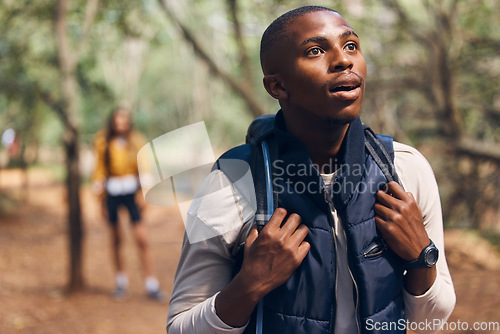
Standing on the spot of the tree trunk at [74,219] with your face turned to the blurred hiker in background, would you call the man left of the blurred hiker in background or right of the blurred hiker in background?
right

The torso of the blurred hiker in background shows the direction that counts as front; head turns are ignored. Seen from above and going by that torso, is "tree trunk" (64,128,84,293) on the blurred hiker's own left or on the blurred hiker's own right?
on the blurred hiker's own right

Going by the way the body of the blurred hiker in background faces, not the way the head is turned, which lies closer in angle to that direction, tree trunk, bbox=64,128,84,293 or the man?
the man

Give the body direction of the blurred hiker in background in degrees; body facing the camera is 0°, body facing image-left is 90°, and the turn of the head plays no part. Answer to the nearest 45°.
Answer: approximately 0°

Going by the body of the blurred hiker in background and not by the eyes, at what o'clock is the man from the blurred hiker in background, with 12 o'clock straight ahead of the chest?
The man is roughly at 12 o'clock from the blurred hiker in background.
